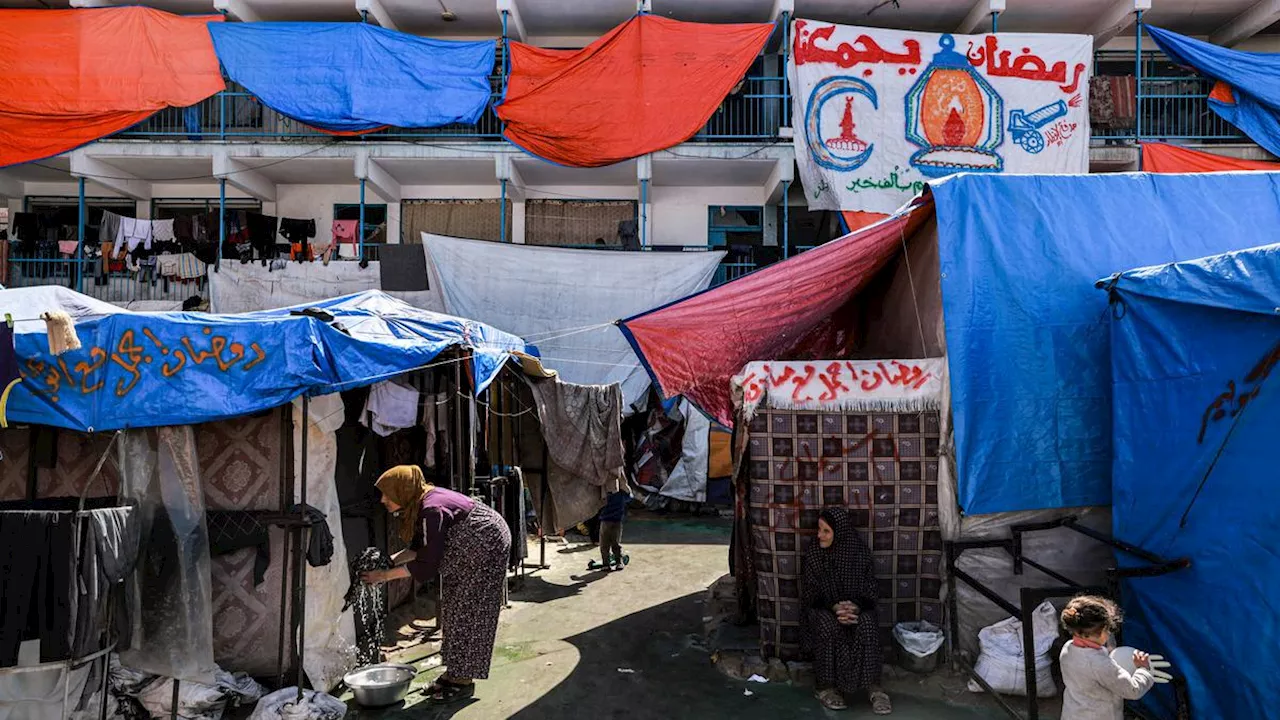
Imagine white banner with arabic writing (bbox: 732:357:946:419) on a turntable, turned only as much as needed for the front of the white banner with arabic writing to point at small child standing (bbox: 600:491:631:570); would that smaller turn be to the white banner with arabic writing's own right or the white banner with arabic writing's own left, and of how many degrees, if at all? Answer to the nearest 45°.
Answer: approximately 135° to the white banner with arabic writing's own right

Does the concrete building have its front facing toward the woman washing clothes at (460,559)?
yes

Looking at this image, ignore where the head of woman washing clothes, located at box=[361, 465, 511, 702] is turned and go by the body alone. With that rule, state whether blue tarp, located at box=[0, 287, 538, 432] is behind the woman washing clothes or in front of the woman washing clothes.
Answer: in front

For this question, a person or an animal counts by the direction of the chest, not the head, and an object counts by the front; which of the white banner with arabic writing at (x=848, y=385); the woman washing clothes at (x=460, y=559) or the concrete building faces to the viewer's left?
the woman washing clothes

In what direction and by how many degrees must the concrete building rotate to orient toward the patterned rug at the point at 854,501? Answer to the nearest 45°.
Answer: approximately 45° to its left

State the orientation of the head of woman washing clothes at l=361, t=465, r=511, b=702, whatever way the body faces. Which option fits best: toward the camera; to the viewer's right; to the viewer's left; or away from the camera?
to the viewer's left

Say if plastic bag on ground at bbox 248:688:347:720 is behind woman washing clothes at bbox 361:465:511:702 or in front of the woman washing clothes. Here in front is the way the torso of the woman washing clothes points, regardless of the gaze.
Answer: in front

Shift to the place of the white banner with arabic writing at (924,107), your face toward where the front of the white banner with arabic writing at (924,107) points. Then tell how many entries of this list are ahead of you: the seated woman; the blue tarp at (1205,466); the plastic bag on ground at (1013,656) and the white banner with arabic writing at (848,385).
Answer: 4

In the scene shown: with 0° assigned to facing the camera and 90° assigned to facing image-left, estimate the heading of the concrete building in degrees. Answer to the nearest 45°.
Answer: approximately 0°

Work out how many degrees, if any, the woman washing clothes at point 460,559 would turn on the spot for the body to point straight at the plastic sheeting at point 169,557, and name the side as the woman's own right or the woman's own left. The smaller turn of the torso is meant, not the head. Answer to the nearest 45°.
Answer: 0° — they already face it

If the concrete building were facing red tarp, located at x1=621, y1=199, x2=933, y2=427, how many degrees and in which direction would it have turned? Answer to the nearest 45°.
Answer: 0° — it already faces it

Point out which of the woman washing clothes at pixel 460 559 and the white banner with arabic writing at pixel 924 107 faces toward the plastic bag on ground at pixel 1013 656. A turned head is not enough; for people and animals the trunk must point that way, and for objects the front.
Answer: the white banner with arabic writing

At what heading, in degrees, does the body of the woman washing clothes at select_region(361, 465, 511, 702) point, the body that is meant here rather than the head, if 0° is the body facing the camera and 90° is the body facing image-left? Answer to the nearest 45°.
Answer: approximately 90°

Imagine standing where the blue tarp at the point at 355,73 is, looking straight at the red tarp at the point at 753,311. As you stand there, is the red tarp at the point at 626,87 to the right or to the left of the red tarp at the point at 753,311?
left
